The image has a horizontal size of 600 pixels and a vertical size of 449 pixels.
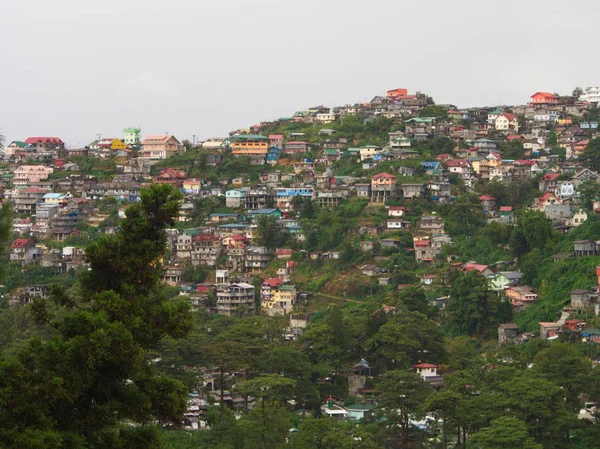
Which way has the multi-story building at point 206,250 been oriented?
toward the camera

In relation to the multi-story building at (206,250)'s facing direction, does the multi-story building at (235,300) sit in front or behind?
in front

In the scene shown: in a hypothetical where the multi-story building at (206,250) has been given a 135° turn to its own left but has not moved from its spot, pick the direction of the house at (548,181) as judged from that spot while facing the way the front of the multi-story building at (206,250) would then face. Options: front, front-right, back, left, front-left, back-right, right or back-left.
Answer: front-right

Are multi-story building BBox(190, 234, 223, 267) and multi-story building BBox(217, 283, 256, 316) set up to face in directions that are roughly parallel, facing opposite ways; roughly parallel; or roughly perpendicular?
roughly parallel

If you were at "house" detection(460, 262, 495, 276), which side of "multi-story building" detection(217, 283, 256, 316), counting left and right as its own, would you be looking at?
left

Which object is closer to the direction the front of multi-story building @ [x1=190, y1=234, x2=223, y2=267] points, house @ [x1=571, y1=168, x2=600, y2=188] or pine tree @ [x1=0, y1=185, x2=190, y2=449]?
the pine tree

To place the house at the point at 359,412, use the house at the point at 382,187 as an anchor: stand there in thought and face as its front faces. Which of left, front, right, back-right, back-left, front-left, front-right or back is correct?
front

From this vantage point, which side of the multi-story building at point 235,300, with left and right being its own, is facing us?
front

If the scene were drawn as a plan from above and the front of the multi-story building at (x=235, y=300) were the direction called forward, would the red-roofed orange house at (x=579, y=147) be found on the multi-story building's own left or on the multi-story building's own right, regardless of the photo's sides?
on the multi-story building's own left

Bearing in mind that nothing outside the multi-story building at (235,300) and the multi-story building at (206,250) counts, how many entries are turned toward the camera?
2

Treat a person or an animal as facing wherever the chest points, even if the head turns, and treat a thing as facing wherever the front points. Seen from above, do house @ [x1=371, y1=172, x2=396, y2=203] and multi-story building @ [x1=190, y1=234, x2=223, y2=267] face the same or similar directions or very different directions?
same or similar directions

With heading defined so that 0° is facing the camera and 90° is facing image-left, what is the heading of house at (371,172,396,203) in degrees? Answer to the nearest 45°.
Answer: approximately 0°

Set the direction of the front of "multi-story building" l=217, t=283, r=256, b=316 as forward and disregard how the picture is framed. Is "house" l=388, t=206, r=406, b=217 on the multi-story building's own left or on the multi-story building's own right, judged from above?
on the multi-story building's own left

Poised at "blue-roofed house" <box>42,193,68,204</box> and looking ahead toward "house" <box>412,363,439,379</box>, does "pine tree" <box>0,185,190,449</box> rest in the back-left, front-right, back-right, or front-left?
front-right

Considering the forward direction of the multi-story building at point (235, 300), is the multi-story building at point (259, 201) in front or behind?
behind
